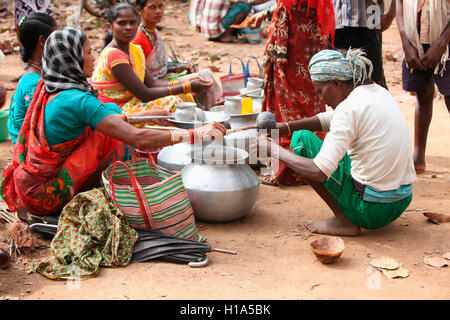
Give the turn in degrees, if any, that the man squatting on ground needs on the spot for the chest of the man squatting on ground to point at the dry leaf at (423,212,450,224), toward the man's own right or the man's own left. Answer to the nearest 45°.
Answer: approximately 135° to the man's own right

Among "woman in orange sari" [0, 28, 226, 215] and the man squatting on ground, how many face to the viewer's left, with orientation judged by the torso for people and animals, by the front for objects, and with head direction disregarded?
1

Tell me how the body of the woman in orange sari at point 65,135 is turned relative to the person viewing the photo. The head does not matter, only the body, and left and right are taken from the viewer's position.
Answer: facing away from the viewer and to the right of the viewer

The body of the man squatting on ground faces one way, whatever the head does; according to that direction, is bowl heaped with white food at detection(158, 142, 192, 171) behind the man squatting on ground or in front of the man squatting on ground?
in front

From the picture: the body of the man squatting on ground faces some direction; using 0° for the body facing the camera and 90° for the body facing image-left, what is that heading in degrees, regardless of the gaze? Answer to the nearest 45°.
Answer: approximately 90°

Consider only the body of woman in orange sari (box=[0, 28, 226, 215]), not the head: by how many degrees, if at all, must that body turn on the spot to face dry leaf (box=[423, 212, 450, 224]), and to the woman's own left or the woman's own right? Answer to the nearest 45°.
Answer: approximately 45° to the woman's own right

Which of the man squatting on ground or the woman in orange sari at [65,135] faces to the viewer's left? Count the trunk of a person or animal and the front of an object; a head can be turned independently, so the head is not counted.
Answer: the man squatting on ground

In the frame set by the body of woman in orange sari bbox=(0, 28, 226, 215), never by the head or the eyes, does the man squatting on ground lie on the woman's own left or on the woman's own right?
on the woman's own right

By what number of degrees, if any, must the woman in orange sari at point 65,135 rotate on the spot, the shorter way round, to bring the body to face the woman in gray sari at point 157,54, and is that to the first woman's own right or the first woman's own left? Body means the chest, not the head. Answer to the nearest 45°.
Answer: approximately 45° to the first woman's own left

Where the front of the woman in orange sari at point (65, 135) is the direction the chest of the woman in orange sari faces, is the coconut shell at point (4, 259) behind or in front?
behind

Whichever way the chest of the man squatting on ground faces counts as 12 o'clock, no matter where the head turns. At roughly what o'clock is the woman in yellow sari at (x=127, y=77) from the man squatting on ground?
The woman in yellow sari is roughly at 1 o'clock from the man squatting on ground.

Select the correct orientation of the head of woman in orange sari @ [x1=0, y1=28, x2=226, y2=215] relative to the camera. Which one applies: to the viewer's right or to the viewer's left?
to the viewer's right
